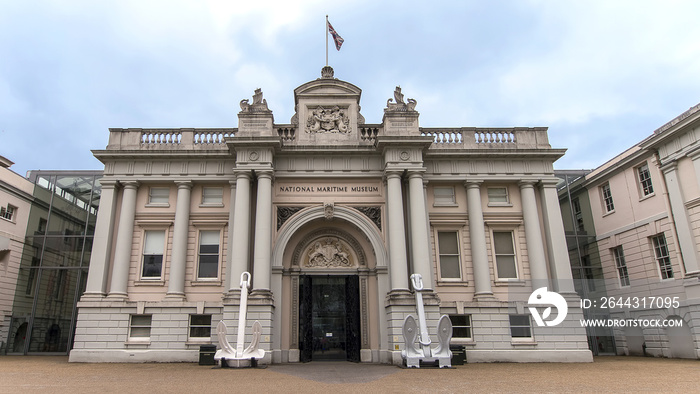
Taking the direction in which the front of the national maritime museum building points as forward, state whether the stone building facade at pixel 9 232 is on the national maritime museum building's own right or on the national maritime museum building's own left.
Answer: on the national maritime museum building's own right

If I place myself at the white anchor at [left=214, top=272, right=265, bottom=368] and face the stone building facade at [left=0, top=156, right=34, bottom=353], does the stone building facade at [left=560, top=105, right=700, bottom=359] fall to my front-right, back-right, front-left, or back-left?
back-right

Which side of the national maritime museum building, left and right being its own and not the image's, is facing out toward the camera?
front

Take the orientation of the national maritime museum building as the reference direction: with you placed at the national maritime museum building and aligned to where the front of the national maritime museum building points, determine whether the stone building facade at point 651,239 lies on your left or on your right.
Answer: on your left

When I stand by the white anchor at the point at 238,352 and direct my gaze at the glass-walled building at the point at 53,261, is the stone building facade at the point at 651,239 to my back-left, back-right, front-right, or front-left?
back-right

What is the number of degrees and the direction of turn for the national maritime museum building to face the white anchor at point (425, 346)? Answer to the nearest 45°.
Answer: approximately 45° to its left

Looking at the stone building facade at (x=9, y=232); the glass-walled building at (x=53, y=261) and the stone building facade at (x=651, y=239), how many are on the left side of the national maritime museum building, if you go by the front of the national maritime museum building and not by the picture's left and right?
1
